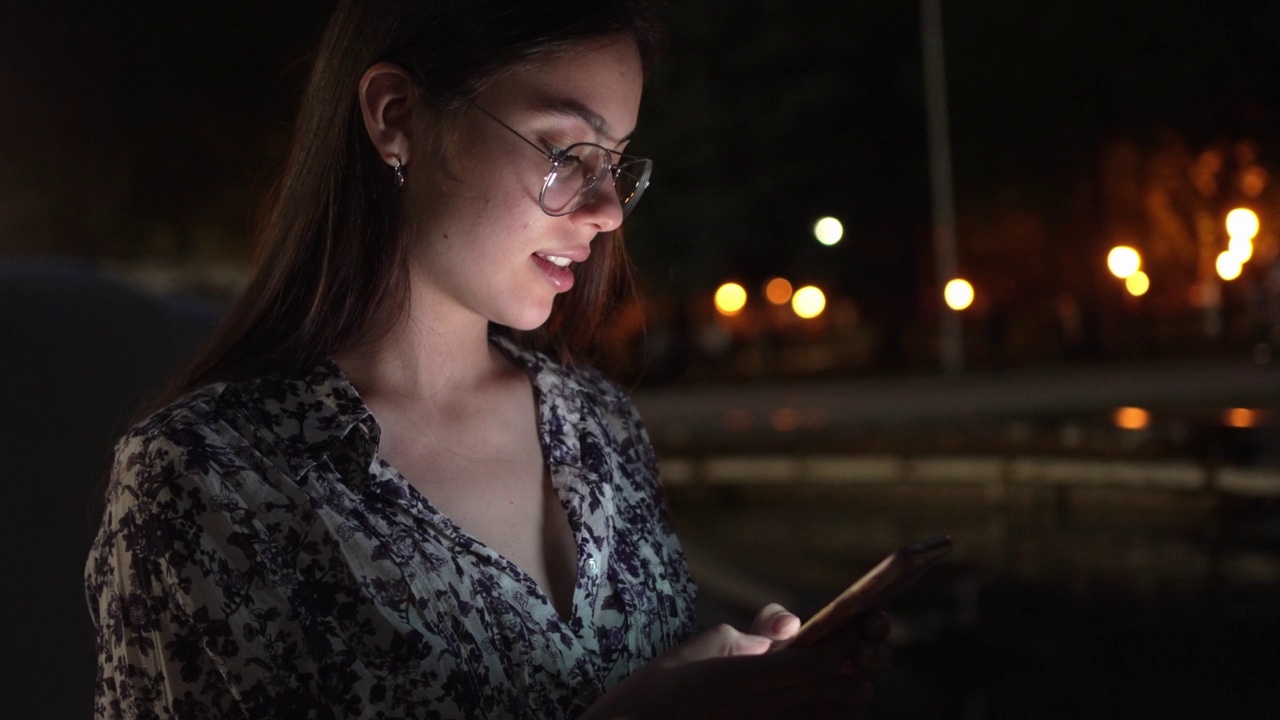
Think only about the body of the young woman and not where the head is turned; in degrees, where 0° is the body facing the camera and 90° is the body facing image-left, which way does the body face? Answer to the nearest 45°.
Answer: approximately 315°

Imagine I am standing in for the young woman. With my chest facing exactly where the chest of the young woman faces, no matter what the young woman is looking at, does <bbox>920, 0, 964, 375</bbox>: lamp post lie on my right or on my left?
on my left

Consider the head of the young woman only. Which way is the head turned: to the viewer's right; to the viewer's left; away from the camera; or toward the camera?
to the viewer's right
